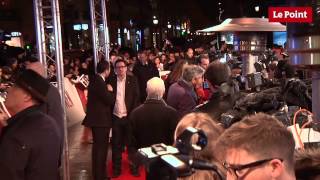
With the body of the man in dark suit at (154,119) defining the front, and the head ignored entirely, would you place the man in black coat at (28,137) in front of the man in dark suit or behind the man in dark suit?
behind

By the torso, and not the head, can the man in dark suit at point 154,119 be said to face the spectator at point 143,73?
yes

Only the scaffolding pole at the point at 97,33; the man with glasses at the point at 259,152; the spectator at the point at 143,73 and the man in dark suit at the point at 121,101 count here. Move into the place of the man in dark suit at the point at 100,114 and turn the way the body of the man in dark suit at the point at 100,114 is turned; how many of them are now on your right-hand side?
1

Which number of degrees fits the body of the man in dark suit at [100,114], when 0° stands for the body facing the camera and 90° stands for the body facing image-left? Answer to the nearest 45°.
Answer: approximately 270°

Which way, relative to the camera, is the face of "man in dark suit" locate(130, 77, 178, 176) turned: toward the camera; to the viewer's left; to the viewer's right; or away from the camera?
away from the camera

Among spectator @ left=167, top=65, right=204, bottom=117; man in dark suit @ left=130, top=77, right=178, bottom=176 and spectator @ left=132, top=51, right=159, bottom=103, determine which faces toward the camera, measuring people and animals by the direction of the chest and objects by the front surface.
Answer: spectator @ left=132, top=51, right=159, bottom=103

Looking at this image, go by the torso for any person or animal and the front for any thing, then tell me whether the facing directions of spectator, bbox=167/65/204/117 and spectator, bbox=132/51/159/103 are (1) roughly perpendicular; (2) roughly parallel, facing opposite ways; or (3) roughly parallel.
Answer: roughly perpendicular

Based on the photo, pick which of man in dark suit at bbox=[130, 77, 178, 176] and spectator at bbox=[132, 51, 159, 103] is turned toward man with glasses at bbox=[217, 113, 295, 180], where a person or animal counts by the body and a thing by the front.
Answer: the spectator

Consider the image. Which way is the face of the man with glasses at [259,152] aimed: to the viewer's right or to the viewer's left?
to the viewer's left
